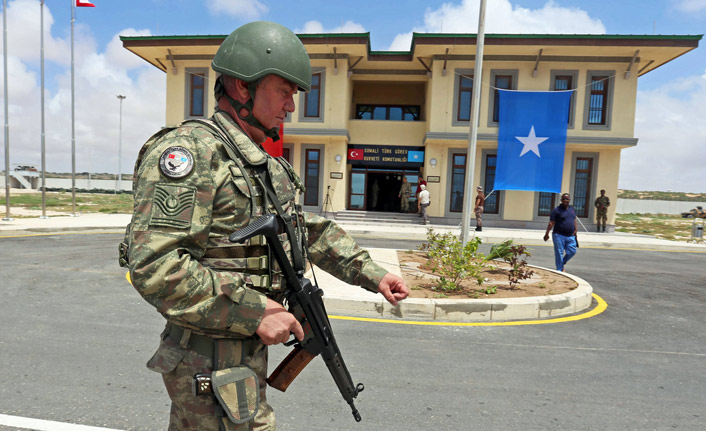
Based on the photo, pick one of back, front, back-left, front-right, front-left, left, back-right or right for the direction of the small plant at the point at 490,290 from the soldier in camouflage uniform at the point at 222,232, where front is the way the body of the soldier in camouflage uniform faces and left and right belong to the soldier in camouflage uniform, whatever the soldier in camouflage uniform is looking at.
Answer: front-left

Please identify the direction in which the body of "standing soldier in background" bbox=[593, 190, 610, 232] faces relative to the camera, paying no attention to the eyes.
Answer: toward the camera

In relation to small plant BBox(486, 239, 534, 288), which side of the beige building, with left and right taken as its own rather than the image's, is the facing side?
front

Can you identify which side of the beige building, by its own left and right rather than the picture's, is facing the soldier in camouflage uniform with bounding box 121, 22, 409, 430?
front

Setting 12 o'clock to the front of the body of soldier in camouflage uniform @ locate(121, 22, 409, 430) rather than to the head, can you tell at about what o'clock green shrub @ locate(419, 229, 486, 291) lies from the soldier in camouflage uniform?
The green shrub is roughly at 10 o'clock from the soldier in camouflage uniform.

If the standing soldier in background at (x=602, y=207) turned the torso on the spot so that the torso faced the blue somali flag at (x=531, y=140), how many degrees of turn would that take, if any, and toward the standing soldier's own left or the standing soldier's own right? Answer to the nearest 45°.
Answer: approximately 45° to the standing soldier's own right

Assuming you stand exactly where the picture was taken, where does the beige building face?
facing the viewer

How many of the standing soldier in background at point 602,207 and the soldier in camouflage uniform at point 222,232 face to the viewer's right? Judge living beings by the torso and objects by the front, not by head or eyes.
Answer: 1

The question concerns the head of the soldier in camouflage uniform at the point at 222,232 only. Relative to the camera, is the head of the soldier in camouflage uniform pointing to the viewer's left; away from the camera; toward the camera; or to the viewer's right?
to the viewer's right

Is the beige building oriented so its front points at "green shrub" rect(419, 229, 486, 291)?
yes

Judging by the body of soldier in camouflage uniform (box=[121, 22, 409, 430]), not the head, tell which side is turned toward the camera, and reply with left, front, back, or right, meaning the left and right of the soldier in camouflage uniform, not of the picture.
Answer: right
